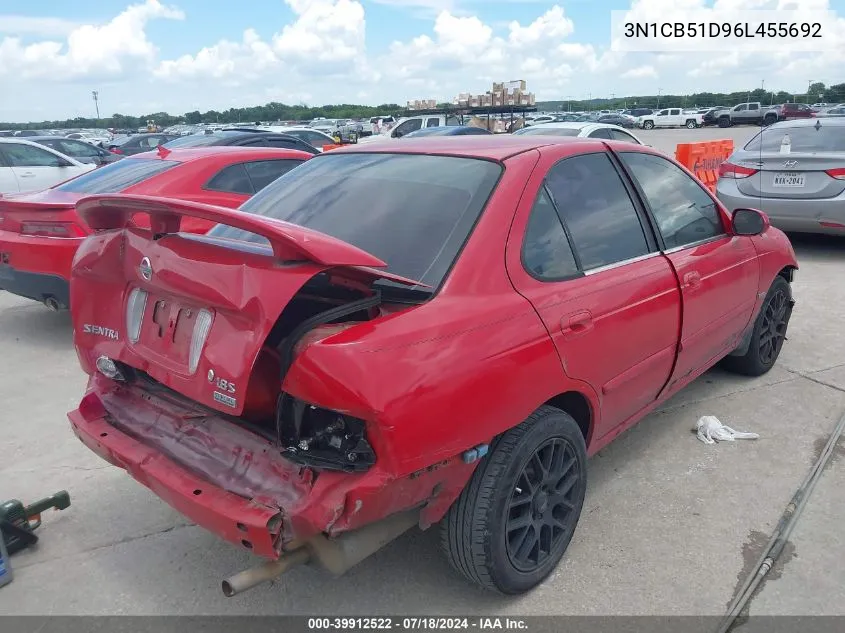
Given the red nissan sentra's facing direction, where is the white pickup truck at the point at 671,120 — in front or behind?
in front

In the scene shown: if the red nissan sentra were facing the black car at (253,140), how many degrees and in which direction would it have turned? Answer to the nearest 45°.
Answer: approximately 45° to its left

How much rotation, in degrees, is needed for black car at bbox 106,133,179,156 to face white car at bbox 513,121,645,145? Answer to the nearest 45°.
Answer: approximately 90° to its right

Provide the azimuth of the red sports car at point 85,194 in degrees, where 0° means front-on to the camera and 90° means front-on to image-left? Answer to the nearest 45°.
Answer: approximately 225°

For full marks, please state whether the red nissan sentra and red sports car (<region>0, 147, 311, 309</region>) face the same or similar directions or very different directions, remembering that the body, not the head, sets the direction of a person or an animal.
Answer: same or similar directions

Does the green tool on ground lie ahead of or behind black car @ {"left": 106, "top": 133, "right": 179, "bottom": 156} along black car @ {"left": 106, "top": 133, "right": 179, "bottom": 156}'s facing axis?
behind

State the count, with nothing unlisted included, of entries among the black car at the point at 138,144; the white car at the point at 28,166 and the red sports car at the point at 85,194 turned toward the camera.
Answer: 0

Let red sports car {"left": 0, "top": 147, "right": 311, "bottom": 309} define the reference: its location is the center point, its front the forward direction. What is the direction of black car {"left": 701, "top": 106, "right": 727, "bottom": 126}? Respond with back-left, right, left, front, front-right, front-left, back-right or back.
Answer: front

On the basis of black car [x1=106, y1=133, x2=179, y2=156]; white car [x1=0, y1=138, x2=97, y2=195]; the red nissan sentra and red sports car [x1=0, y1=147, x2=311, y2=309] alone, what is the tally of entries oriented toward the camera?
0

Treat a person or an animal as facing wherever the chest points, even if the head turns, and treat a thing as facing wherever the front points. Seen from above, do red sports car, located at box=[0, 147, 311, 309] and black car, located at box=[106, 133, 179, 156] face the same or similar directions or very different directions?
same or similar directions

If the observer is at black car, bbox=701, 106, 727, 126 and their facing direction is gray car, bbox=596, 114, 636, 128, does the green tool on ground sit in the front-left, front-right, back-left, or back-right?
front-left

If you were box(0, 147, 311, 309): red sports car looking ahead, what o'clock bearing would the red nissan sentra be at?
The red nissan sentra is roughly at 4 o'clock from the red sports car.

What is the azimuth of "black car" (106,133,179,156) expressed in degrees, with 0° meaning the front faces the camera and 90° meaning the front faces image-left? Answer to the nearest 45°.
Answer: approximately 225°
